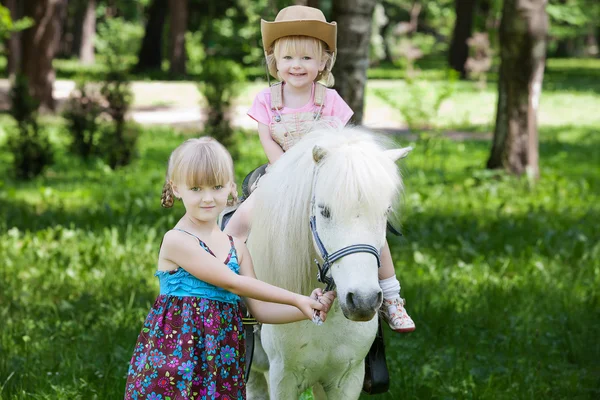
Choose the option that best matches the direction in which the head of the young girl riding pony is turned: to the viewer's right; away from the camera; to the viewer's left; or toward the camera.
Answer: toward the camera

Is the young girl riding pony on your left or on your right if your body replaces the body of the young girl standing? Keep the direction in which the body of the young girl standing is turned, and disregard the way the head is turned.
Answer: on your left

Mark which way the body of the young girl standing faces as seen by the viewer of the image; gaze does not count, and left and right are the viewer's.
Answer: facing the viewer and to the right of the viewer

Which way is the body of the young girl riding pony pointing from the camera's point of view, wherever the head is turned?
toward the camera

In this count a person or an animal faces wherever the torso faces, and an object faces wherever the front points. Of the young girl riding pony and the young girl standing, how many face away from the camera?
0

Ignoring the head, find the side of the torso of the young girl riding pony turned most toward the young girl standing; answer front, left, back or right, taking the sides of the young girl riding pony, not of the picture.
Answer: front

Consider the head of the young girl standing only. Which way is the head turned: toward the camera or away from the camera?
toward the camera
